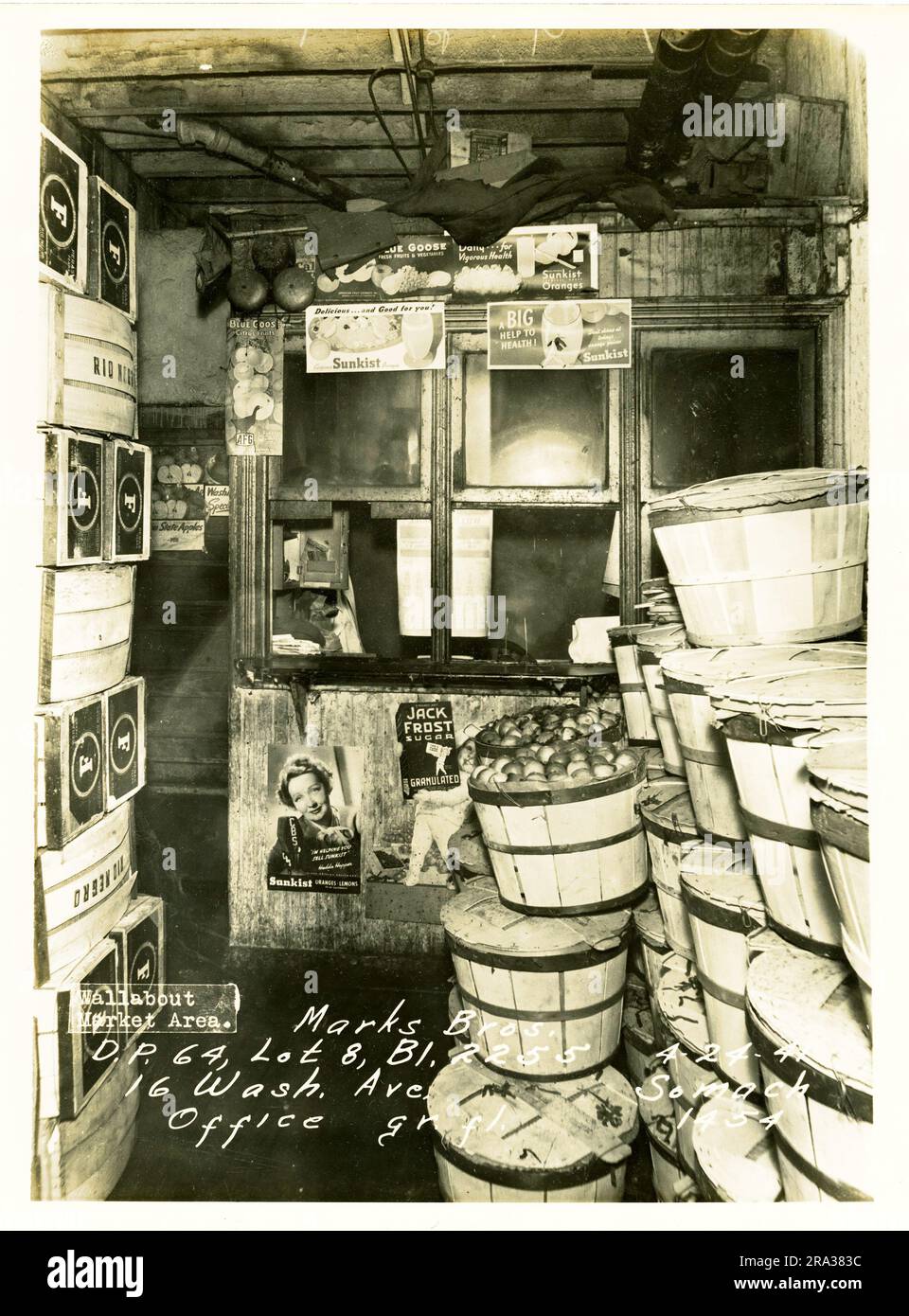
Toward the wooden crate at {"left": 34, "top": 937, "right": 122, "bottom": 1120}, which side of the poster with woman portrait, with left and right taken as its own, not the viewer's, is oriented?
front

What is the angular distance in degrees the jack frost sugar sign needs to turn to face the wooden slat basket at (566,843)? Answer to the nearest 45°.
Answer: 0° — it already faces it

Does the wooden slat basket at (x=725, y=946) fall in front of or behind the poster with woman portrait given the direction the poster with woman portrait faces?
in front

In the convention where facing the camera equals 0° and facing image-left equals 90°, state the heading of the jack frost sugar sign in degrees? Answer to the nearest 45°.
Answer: approximately 0°

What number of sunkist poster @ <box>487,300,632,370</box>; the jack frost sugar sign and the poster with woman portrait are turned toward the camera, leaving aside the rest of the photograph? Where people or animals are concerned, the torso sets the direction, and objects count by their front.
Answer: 3

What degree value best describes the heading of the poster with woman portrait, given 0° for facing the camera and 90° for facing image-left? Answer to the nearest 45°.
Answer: approximately 0°

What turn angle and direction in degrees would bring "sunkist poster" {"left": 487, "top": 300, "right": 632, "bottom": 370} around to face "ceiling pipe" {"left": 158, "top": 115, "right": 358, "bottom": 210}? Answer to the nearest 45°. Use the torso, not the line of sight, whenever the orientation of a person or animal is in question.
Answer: approximately 90° to its right
